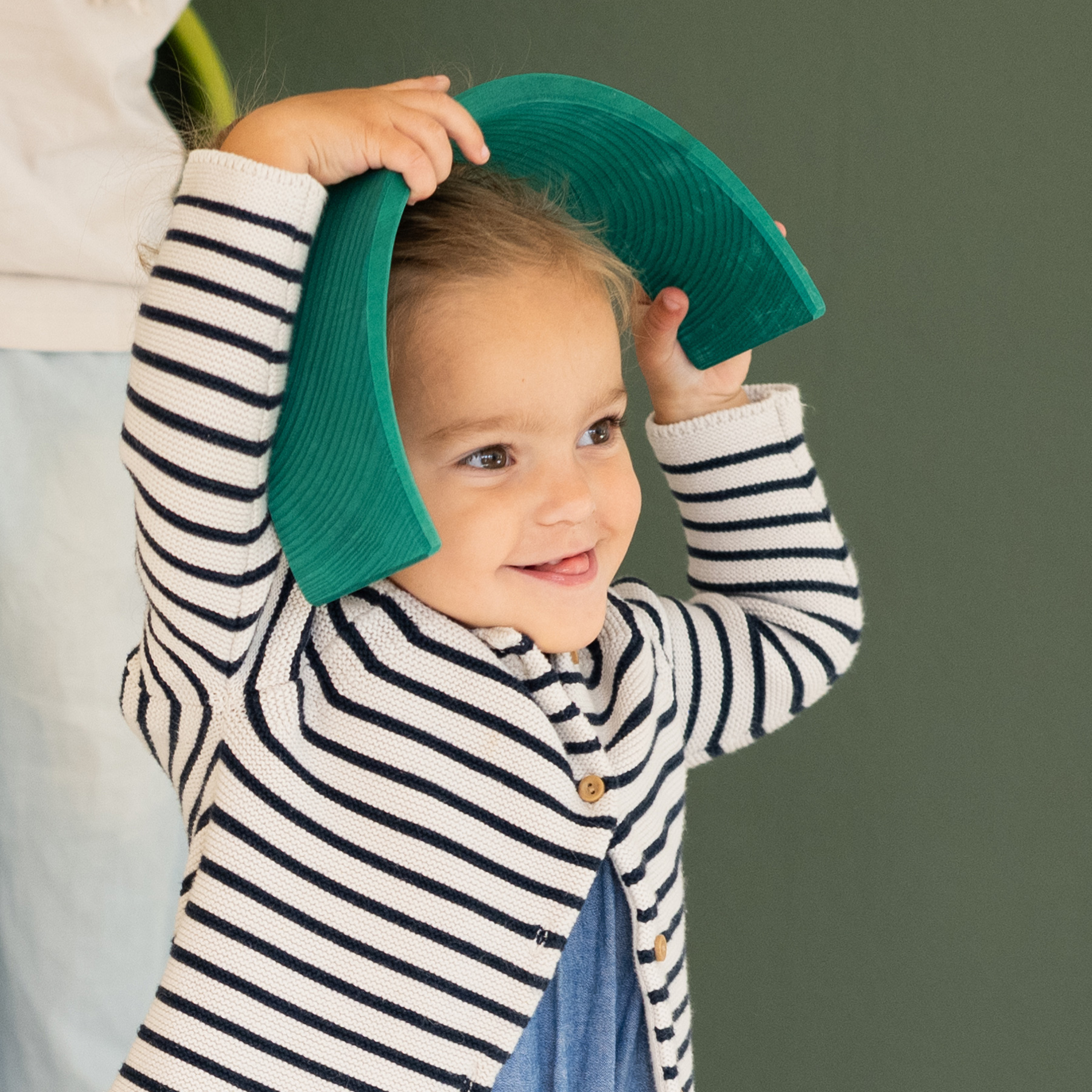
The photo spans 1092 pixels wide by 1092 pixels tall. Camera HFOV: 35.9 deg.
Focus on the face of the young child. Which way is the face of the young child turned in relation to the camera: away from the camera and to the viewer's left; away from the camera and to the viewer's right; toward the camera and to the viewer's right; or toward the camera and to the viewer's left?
toward the camera and to the viewer's right

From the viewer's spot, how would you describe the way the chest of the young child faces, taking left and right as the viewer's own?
facing the viewer and to the right of the viewer
